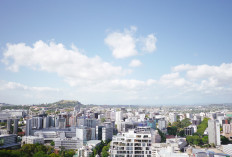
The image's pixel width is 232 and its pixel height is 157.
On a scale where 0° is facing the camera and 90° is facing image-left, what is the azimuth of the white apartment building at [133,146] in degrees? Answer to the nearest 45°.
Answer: approximately 0°

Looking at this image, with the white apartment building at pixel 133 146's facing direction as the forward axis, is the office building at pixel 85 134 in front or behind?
behind

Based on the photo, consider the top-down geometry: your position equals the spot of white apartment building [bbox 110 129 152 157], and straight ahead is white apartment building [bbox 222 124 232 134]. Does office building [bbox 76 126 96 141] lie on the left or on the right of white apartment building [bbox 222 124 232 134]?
left

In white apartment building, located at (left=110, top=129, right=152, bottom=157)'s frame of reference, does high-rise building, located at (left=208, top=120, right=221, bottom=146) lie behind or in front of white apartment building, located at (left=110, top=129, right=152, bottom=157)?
behind
